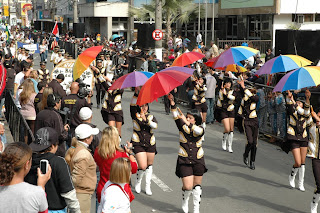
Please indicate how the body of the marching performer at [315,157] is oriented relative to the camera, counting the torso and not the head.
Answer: toward the camera

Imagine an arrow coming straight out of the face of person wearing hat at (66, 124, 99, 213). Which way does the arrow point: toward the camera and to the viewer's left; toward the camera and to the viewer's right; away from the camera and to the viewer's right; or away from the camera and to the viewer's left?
away from the camera and to the viewer's right

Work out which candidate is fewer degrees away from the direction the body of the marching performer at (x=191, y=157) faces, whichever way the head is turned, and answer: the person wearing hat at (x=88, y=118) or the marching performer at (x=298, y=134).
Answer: the person wearing hat

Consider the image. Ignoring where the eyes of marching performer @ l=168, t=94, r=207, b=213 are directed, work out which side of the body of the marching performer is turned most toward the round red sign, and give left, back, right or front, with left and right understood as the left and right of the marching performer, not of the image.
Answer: back

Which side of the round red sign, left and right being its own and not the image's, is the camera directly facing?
front

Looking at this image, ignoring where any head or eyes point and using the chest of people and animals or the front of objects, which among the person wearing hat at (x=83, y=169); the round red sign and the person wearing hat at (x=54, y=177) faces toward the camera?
the round red sign

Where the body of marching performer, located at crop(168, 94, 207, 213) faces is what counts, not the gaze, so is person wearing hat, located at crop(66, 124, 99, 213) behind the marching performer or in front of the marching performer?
in front

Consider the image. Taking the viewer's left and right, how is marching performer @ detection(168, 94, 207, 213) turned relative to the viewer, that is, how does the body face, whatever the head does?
facing the viewer

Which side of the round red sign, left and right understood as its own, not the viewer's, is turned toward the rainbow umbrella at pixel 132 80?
front

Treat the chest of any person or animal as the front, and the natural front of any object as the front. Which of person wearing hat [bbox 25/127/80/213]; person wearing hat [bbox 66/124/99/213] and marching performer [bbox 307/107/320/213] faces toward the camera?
the marching performer

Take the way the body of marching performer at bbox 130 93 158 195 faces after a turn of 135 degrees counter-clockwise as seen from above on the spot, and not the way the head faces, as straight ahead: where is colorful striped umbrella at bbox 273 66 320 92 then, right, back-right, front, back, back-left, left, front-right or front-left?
front-right
